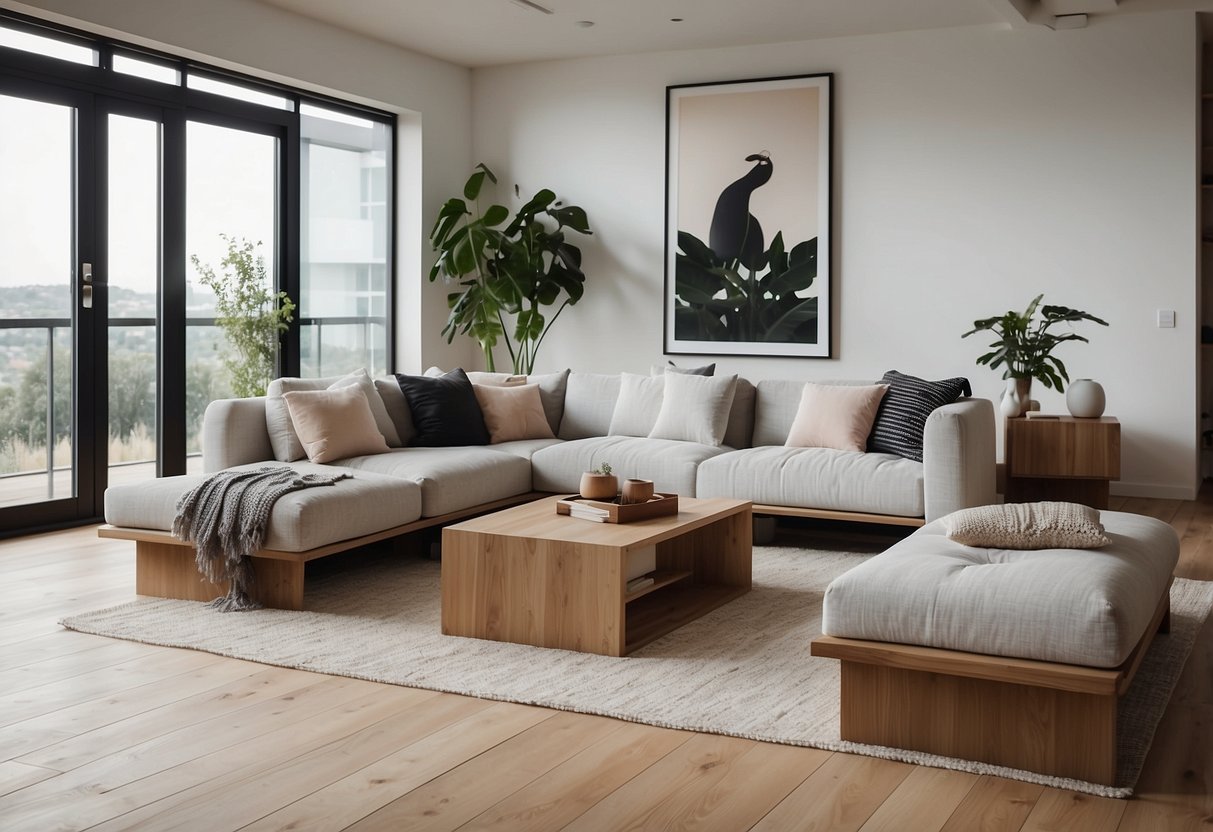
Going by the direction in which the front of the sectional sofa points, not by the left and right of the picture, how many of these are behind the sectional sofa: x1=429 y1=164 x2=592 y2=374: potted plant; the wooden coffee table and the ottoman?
1

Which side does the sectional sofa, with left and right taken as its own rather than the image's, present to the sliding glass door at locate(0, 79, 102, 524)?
right

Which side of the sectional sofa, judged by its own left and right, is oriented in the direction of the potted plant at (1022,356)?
left

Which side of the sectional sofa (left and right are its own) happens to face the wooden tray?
front

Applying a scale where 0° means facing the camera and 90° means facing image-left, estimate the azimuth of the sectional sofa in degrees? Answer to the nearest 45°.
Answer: approximately 0°

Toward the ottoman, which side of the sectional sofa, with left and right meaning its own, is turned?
front

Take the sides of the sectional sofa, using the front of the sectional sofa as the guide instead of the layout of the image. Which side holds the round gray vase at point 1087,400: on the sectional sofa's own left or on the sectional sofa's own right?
on the sectional sofa's own left

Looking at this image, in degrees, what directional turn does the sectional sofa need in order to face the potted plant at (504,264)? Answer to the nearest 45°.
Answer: approximately 180°

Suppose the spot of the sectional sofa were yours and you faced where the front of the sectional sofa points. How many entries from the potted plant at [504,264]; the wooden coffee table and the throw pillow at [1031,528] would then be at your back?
1

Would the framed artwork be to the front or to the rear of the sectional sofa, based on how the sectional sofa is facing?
to the rear

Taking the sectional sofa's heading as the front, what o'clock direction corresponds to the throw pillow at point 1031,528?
The throw pillow is roughly at 11 o'clock from the sectional sofa.

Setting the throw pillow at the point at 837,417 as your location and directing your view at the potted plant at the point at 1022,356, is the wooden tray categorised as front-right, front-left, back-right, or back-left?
back-right

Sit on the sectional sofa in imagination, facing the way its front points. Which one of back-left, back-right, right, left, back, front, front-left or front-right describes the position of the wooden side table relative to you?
left

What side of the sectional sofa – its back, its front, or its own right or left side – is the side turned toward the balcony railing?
right

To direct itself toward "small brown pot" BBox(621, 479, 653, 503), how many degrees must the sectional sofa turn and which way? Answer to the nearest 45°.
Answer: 0° — it already faces it

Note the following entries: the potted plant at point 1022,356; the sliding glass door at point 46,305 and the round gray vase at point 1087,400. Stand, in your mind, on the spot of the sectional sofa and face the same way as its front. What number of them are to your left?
2

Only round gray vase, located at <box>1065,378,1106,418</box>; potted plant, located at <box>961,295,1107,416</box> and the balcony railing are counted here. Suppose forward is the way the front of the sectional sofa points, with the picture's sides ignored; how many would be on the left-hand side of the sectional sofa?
2
